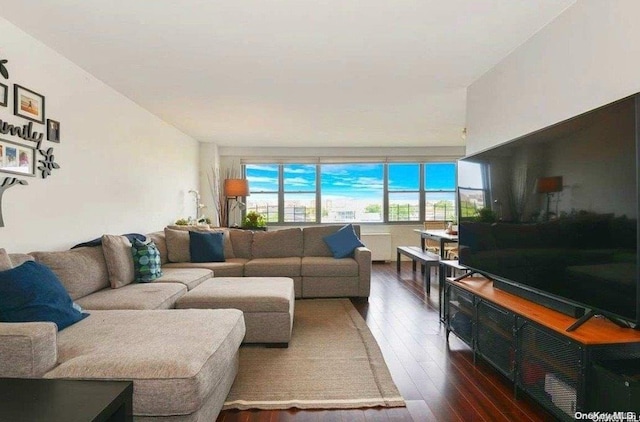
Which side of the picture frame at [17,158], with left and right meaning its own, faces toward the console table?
front

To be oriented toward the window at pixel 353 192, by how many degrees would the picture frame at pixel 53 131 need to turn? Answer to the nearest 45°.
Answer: approximately 45° to its left

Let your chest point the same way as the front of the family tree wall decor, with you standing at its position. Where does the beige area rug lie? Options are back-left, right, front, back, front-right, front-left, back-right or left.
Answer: front

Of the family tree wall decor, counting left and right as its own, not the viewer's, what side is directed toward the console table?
front

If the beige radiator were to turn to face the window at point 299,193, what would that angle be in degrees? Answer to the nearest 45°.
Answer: approximately 90° to its right

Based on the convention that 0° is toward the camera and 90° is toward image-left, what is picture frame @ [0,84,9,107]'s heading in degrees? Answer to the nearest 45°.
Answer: approximately 315°

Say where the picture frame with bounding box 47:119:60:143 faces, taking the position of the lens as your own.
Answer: facing the viewer and to the right of the viewer

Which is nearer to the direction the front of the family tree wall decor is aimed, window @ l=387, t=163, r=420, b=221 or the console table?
the console table

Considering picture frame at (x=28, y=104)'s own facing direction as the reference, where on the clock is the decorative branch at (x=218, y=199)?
The decorative branch is roughly at 9 o'clock from the picture frame.

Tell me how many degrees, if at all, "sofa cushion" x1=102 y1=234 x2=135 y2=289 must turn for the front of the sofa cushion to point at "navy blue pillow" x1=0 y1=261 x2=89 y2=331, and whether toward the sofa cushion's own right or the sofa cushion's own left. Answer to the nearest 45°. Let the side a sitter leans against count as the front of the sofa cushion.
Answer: approximately 45° to the sofa cushion's own right

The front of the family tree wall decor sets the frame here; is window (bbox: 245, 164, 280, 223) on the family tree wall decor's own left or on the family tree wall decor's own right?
on the family tree wall decor's own left

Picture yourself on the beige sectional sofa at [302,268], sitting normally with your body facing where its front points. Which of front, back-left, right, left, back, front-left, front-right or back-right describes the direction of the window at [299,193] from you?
back

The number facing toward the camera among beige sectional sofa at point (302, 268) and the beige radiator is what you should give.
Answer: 2

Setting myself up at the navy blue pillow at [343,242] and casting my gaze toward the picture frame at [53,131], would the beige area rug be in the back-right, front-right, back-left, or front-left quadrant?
front-left

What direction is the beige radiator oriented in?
toward the camera

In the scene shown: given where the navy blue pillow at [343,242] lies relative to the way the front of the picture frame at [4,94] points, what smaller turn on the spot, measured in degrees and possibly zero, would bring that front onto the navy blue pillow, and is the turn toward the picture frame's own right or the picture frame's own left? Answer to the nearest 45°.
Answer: approximately 45° to the picture frame's own left
